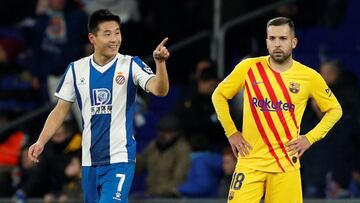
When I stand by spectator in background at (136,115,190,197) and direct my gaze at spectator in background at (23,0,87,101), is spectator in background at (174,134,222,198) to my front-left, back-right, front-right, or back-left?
back-right

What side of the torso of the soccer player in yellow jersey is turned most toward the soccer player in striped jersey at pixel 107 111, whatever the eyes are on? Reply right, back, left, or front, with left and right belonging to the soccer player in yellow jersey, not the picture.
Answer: right
